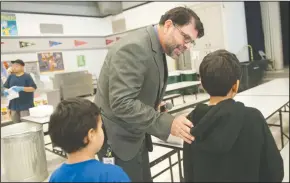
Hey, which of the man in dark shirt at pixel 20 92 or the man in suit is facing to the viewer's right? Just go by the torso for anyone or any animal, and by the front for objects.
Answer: the man in suit

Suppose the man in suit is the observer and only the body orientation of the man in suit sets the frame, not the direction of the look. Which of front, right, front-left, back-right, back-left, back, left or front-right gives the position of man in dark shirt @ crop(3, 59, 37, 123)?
back-left

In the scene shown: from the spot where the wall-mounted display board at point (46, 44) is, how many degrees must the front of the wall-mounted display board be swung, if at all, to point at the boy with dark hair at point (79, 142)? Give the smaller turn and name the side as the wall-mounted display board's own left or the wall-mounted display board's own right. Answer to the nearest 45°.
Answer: approximately 45° to the wall-mounted display board's own right

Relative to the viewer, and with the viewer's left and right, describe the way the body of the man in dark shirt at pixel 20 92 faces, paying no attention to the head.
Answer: facing the viewer and to the left of the viewer

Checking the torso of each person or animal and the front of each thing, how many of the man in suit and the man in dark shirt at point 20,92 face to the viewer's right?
1

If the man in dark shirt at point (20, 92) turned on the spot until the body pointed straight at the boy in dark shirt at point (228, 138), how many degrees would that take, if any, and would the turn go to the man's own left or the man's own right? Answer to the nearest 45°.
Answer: approximately 45° to the man's own left

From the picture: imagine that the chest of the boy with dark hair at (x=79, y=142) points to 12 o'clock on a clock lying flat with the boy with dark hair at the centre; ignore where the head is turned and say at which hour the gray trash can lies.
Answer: The gray trash can is roughly at 10 o'clock from the boy with dark hair.

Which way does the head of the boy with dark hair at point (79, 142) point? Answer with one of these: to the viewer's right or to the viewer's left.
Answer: to the viewer's right

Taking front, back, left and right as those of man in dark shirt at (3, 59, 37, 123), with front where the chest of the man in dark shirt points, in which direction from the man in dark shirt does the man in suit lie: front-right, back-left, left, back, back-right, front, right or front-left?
front-left

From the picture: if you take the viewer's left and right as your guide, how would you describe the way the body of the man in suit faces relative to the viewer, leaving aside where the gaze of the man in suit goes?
facing to the right of the viewer

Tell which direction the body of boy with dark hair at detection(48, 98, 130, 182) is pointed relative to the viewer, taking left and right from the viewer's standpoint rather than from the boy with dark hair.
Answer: facing away from the viewer and to the right of the viewer

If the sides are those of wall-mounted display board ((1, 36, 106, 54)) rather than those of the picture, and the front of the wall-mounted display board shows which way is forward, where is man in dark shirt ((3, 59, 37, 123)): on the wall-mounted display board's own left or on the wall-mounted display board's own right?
on the wall-mounted display board's own right

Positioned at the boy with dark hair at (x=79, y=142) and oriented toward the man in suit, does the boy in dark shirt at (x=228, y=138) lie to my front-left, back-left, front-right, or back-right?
front-right

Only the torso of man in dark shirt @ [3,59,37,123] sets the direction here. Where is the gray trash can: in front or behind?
in front

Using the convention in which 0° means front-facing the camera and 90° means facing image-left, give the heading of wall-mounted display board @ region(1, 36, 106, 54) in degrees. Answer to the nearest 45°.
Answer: approximately 315°
